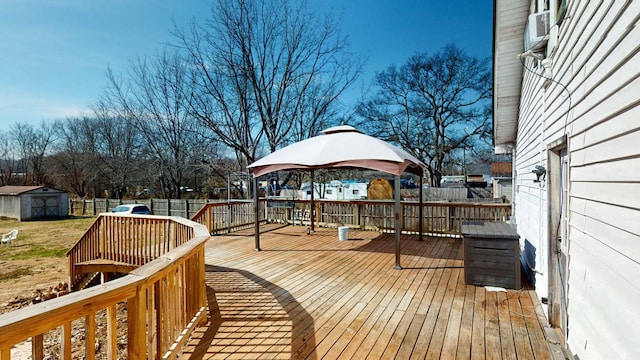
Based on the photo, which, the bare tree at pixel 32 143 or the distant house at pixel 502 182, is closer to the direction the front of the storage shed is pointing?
the distant house

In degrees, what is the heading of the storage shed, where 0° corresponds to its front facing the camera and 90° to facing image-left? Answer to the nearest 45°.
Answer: approximately 315°

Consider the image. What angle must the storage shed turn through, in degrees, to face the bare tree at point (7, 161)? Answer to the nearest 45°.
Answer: approximately 135° to its left

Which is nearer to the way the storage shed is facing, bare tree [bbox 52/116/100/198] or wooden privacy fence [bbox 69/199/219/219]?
the wooden privacy fence

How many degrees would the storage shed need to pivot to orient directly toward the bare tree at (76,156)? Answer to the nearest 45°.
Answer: approximately 135° to its left

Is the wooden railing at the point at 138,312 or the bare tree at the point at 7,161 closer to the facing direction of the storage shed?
the wooden railing
